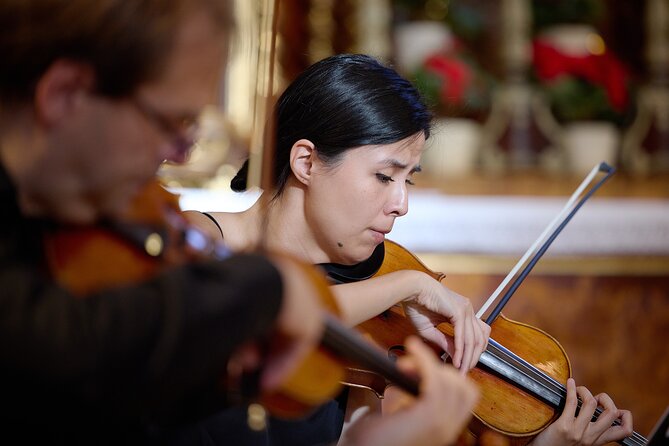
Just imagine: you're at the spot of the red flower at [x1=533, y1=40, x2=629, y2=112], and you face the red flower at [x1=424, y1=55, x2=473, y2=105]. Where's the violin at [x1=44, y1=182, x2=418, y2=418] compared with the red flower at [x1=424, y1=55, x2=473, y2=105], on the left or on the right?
left

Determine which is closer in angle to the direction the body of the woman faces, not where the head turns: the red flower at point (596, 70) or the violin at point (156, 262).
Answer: the violin

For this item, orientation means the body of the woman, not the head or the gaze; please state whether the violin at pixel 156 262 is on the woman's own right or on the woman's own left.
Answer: on the woman's own right

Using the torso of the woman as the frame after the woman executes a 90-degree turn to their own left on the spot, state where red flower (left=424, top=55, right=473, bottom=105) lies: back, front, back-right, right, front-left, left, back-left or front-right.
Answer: front-left

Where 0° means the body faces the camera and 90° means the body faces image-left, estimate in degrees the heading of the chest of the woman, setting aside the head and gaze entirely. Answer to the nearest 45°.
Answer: approximately 315°
